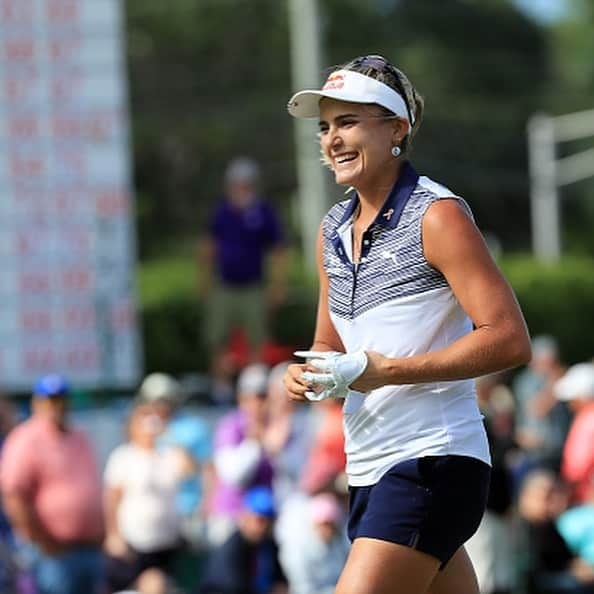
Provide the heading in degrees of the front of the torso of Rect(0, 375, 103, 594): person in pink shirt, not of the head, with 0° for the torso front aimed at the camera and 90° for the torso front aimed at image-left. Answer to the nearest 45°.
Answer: approximately 315°

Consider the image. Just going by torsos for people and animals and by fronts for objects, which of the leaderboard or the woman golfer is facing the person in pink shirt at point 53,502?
the leaderboard

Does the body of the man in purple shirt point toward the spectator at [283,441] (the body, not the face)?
yes

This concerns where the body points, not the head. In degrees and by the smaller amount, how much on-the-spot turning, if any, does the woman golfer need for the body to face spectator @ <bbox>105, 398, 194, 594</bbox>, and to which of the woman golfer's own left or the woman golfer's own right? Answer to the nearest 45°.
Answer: approximately 135° to the woman golfer's own right

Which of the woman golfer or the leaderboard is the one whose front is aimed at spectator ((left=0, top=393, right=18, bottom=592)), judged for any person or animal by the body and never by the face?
the leaderboard

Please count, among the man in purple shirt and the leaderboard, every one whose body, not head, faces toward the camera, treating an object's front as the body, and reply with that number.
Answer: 2

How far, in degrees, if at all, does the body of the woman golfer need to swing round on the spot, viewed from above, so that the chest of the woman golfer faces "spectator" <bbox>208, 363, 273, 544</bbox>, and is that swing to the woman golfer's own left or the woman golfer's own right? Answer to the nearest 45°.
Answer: approximately 135° to the woman golfer's own right
